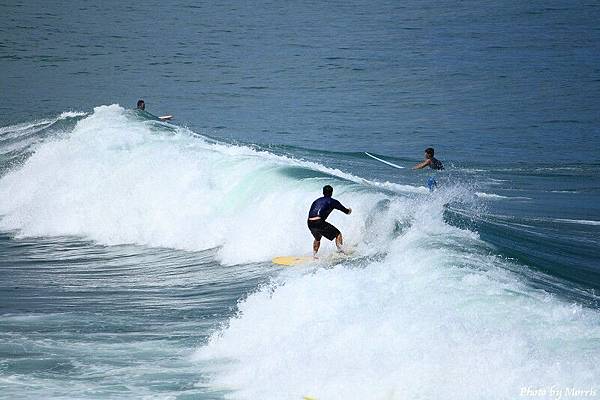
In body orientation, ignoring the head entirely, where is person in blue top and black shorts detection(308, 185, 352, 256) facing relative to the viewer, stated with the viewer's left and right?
facing away from the viewer and to the right of the viewer
